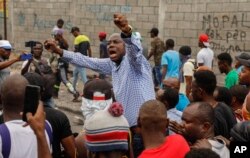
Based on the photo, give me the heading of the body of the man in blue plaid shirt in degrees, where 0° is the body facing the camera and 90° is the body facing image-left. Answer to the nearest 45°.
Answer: approximately 45°

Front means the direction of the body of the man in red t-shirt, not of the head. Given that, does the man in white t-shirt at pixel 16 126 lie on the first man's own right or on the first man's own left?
on the first man's own left

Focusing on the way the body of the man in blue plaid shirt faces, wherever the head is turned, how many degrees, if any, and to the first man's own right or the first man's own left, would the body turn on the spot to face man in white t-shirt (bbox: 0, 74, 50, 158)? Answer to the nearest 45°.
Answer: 0° — they already face them

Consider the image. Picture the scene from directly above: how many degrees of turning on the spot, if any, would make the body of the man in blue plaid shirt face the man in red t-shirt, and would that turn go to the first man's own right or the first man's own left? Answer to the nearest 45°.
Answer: approximately 45° to the first man's own left

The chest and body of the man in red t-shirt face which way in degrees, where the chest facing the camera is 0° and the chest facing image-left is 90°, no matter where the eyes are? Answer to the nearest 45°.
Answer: approximately 180°

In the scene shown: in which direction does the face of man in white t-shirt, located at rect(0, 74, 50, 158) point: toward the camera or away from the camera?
away from the camera

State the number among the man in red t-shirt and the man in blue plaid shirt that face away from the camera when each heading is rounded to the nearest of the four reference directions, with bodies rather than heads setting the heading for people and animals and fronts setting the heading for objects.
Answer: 1

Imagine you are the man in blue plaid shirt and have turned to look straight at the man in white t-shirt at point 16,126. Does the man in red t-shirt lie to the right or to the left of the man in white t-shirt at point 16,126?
left

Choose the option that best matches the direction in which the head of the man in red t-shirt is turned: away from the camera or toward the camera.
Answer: away from the camera

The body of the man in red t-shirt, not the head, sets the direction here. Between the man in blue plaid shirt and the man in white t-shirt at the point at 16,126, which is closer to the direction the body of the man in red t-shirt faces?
the man in blue plaid shirt
